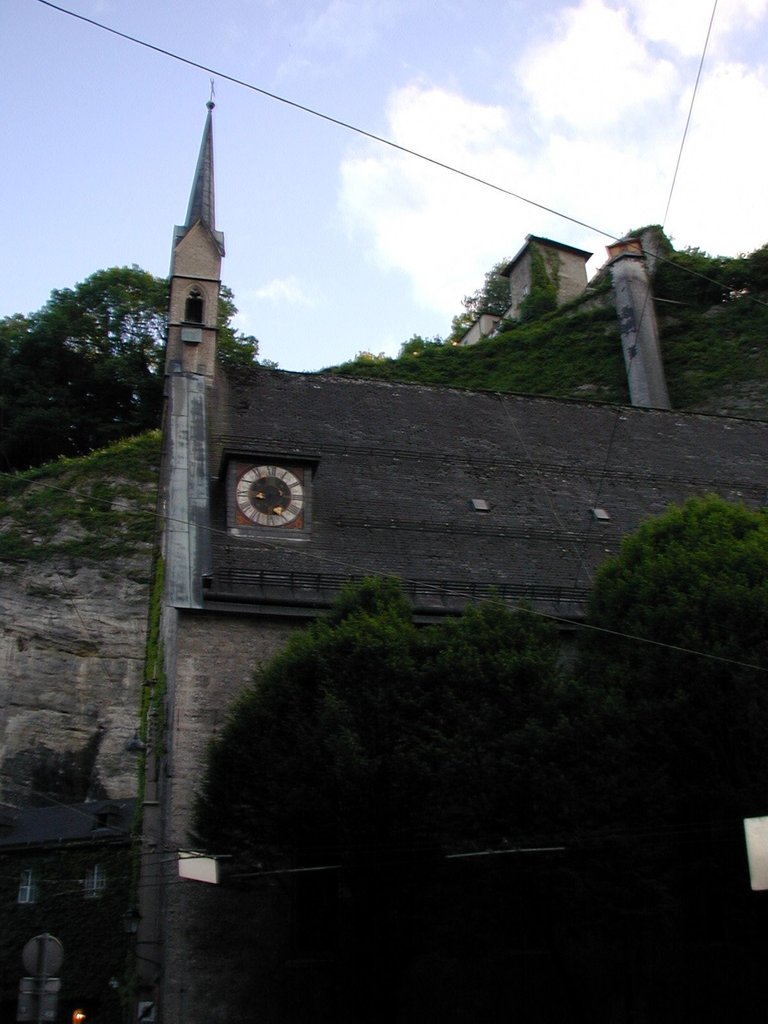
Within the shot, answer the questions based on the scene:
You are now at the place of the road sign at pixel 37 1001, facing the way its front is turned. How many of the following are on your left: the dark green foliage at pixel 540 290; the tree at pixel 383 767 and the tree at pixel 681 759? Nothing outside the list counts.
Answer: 0

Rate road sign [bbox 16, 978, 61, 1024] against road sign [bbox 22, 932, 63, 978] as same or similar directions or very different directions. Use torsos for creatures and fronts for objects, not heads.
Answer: same or similar directions

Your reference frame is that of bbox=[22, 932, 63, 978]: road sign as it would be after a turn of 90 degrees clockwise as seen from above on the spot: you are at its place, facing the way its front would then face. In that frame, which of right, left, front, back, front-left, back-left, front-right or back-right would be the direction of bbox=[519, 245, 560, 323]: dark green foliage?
front-left

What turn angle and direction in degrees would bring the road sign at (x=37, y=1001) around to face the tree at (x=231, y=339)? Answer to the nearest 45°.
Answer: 0° — it already faces it

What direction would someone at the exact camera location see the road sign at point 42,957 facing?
facing away from the viewer

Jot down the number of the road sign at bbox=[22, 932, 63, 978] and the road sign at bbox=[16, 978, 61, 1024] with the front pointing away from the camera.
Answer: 2

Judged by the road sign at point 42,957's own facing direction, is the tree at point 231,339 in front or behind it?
in front

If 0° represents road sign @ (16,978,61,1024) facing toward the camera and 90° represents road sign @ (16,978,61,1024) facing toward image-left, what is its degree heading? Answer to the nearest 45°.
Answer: approximately 180°

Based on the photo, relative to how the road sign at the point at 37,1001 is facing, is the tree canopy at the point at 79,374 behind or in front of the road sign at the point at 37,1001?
in front

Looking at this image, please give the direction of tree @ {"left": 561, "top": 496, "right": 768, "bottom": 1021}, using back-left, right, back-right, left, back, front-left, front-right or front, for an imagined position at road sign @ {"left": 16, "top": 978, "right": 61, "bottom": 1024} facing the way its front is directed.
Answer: right

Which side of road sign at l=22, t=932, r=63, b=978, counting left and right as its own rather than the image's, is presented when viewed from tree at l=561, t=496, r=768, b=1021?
right

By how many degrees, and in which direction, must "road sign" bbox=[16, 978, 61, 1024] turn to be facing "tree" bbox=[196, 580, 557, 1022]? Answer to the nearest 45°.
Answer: approximately 90° to its right

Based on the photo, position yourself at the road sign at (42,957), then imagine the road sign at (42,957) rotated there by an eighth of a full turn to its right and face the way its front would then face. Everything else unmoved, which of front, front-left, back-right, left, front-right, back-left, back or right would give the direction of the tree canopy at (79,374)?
front-left
